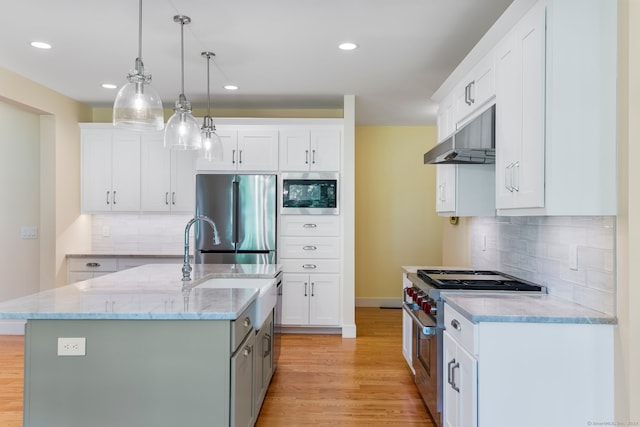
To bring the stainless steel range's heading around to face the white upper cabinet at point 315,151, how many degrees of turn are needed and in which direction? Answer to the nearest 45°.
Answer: approximately 45° to its right

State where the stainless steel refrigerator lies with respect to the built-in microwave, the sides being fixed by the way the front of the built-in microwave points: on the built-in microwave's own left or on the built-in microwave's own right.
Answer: on the built-in microwave's own right

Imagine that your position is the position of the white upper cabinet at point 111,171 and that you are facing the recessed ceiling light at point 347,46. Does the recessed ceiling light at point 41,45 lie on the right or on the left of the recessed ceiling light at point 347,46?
right

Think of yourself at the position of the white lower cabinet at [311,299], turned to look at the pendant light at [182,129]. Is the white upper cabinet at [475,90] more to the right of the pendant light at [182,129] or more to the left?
left

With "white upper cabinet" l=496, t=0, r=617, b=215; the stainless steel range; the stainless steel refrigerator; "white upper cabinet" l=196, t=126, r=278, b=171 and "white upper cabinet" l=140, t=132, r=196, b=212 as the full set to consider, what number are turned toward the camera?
3

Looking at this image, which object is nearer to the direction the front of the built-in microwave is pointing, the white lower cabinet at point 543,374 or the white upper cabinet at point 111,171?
the white lower cabinet

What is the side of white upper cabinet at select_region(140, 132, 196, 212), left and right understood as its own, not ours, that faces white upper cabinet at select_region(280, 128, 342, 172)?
left

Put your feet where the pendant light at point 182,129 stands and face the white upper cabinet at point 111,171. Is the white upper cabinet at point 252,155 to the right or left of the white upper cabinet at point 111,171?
right

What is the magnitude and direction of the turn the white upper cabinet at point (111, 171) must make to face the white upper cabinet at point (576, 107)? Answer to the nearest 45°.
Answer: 0° — it already faces it

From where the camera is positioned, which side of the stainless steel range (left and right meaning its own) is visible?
left

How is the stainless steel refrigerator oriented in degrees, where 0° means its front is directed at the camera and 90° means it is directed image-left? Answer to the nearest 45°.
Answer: approximately 0°

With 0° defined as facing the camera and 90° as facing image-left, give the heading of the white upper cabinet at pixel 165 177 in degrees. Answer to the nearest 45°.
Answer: approximately 0°

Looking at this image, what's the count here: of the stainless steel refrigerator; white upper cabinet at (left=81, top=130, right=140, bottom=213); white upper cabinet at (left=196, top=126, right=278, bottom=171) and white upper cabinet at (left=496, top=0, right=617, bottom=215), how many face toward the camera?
3
